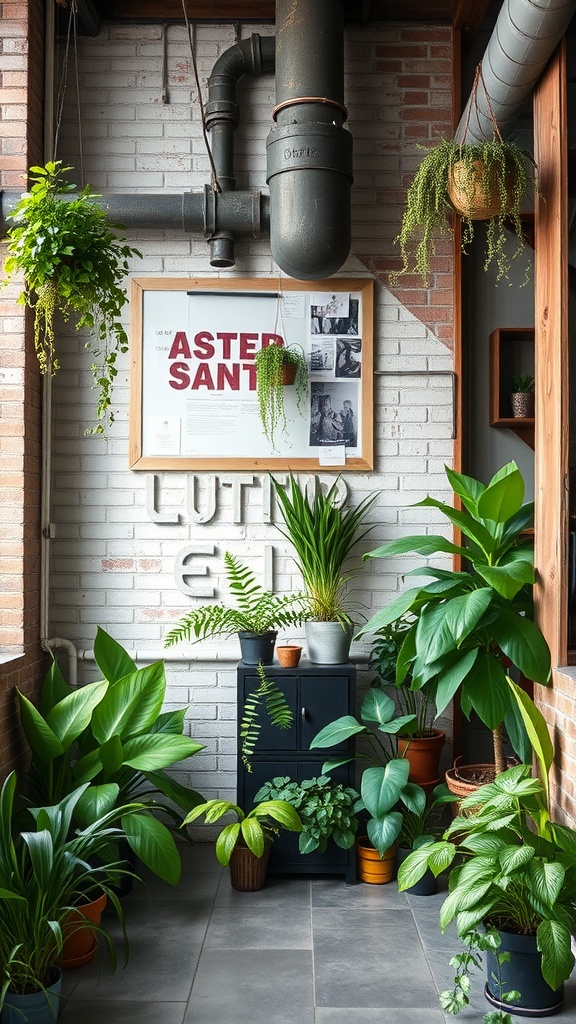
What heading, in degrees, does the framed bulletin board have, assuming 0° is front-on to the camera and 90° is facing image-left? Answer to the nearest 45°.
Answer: approximately 0°

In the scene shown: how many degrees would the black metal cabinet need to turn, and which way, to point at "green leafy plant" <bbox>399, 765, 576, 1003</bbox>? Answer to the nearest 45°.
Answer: approximately 45° to its left

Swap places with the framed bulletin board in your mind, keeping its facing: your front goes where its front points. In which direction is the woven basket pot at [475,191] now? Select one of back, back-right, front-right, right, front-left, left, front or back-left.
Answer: front-left

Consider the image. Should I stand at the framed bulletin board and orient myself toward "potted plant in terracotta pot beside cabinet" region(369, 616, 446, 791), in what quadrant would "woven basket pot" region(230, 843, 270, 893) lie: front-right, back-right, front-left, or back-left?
front-right

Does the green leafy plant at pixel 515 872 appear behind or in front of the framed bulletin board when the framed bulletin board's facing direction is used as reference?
in front

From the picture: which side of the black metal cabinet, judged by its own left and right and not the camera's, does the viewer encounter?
front

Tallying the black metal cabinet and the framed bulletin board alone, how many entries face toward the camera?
2

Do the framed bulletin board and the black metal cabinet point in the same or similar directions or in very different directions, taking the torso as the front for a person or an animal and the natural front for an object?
same or similar directions
